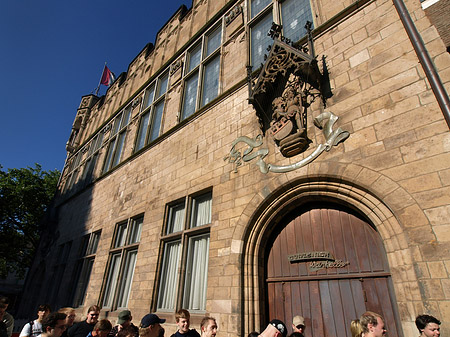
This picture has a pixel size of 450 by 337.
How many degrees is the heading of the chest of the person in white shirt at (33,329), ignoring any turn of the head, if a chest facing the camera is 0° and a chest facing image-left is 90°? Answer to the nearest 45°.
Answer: approximately 315°

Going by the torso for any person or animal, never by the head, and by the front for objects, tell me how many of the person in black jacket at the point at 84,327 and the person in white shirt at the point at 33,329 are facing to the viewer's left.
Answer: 0

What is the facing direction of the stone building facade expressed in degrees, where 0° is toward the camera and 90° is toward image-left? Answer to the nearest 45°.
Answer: approximately 45°

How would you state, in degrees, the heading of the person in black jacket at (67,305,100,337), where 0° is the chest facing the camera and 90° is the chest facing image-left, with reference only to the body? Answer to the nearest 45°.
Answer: approximately 315°
